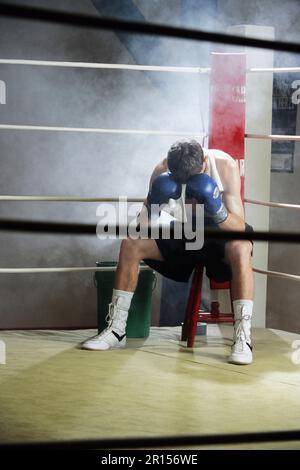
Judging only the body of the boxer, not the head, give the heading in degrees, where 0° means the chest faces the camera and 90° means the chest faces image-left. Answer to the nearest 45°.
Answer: approximately 45°

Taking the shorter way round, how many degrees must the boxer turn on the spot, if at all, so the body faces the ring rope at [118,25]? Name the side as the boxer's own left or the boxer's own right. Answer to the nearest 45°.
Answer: approximately 45° to the boxer's own left
